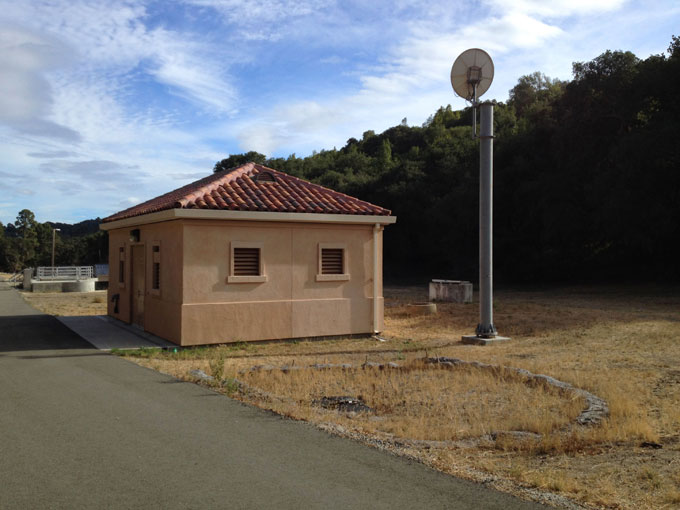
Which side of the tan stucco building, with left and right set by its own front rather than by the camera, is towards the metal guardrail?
right

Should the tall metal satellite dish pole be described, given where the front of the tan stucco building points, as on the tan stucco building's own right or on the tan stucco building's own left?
on the tan stucco building's own left

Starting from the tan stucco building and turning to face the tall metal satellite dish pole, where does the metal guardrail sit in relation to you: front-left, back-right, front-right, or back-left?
back-left

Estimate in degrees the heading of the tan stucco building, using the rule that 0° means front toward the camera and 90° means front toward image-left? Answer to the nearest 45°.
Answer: approximately 45°

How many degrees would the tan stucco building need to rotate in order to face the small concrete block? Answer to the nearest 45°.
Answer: approximately 180°
